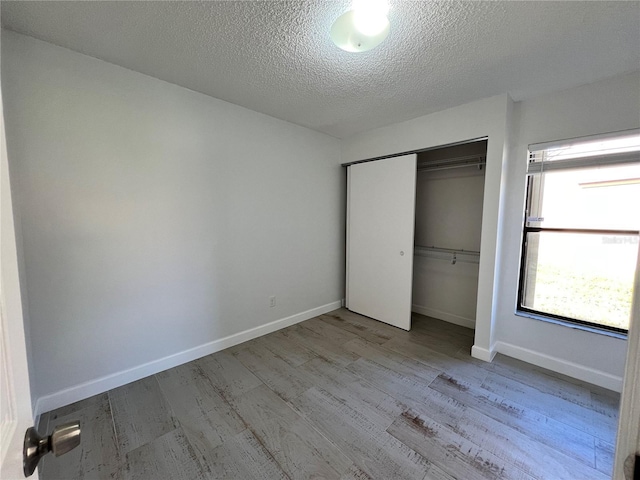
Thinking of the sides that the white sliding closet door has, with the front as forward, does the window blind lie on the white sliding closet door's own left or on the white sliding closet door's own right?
on the white sliding closet door's own left

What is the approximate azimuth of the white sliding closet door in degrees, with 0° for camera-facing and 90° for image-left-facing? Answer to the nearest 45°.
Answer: approximately 45°

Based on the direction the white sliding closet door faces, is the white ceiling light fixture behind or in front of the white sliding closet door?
in front

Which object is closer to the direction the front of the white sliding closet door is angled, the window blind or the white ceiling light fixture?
the white ceiling light fixture

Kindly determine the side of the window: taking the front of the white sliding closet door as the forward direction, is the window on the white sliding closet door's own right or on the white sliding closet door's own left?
on the white sliding closet door's own left

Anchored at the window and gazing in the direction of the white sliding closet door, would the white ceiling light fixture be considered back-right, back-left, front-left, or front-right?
front-left
